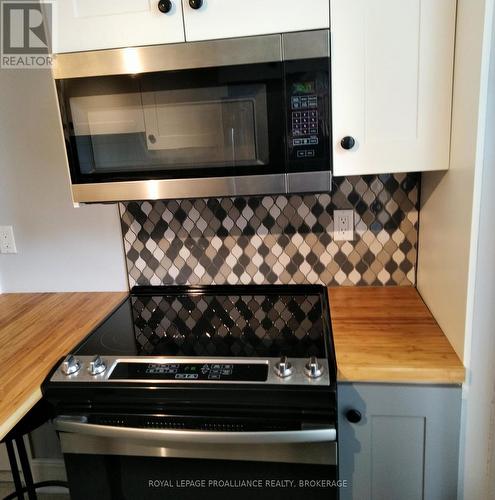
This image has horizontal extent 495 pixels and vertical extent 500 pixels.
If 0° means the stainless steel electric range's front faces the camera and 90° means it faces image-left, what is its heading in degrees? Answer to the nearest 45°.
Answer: approximately 0°

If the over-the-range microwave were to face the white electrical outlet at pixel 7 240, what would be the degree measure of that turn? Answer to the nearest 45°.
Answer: approximately 135° to its right

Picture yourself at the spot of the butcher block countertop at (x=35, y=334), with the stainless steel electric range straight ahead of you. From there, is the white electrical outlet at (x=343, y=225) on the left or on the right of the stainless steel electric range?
left

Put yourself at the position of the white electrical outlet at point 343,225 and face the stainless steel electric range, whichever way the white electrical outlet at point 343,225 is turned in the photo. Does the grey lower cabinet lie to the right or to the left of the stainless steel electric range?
left

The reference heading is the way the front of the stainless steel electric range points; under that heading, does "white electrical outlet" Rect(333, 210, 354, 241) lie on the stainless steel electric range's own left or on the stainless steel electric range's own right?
on the stainless steel electric range's own left

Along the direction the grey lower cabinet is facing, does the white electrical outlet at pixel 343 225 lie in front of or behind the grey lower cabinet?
behind

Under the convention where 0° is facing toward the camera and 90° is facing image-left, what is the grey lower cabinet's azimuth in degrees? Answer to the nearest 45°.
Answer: approximately 0°
